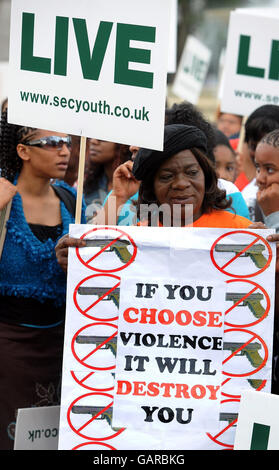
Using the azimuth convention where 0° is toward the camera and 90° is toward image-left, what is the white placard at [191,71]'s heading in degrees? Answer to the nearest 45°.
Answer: approximately 315°

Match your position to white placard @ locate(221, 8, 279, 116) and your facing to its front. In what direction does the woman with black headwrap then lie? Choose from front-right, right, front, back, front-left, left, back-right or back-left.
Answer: front

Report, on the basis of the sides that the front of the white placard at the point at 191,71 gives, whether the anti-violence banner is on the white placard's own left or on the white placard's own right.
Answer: on the white placard's own right

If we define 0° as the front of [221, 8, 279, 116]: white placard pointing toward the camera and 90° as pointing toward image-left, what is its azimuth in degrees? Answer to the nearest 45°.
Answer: approximately 0°

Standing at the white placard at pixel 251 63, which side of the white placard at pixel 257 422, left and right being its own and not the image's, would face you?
back

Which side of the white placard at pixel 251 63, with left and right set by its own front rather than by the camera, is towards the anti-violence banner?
front

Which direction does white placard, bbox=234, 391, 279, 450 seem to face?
toward the camera

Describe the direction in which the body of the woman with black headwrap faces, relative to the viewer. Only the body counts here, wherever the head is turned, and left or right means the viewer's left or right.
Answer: facing the viewer

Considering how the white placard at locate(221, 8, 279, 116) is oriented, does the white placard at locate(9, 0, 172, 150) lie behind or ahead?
ahead

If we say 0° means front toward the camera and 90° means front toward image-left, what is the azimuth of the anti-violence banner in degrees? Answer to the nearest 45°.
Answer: approximately 0°
